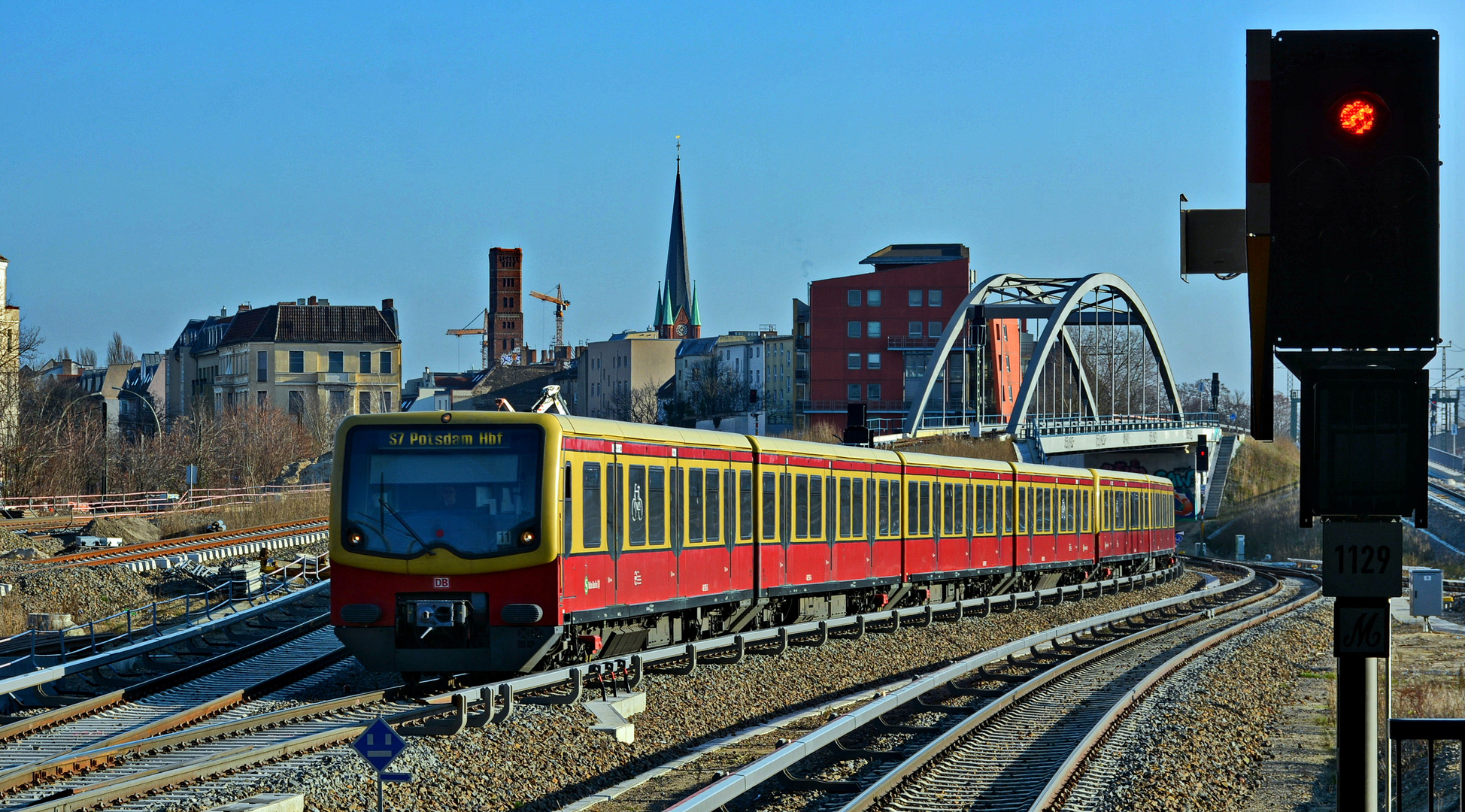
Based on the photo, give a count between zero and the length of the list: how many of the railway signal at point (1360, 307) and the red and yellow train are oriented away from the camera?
0

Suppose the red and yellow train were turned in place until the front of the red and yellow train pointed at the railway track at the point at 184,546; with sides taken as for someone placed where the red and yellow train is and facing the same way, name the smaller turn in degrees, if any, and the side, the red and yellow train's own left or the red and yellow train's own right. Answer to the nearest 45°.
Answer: approximately 90° to the red and yellow train's own right

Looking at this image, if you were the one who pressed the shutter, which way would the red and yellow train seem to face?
facing the viewer and to the left of the viewer

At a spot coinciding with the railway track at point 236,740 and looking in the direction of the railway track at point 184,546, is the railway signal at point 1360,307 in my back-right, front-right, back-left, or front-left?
back-right

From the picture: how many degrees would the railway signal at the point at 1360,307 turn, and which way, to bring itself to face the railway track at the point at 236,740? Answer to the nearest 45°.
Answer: approximately 135° to its right

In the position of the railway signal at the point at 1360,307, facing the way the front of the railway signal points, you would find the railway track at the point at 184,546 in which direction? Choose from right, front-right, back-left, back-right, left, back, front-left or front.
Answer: back-right

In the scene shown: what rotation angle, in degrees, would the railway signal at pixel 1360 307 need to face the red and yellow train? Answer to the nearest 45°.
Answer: approximately 135° to its right

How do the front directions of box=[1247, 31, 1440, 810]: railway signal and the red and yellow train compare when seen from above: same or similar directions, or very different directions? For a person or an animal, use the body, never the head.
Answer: same or similar directions

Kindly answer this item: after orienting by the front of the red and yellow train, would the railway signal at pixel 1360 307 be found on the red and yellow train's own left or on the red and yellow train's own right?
on the red and yellow train's own left

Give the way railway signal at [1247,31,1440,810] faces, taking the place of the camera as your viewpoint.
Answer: facing the viewer

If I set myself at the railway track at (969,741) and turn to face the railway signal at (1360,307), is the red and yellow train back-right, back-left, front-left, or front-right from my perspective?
back-right

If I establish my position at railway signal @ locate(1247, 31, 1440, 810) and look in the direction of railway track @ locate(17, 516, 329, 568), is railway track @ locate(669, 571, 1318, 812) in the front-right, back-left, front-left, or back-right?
front-right
